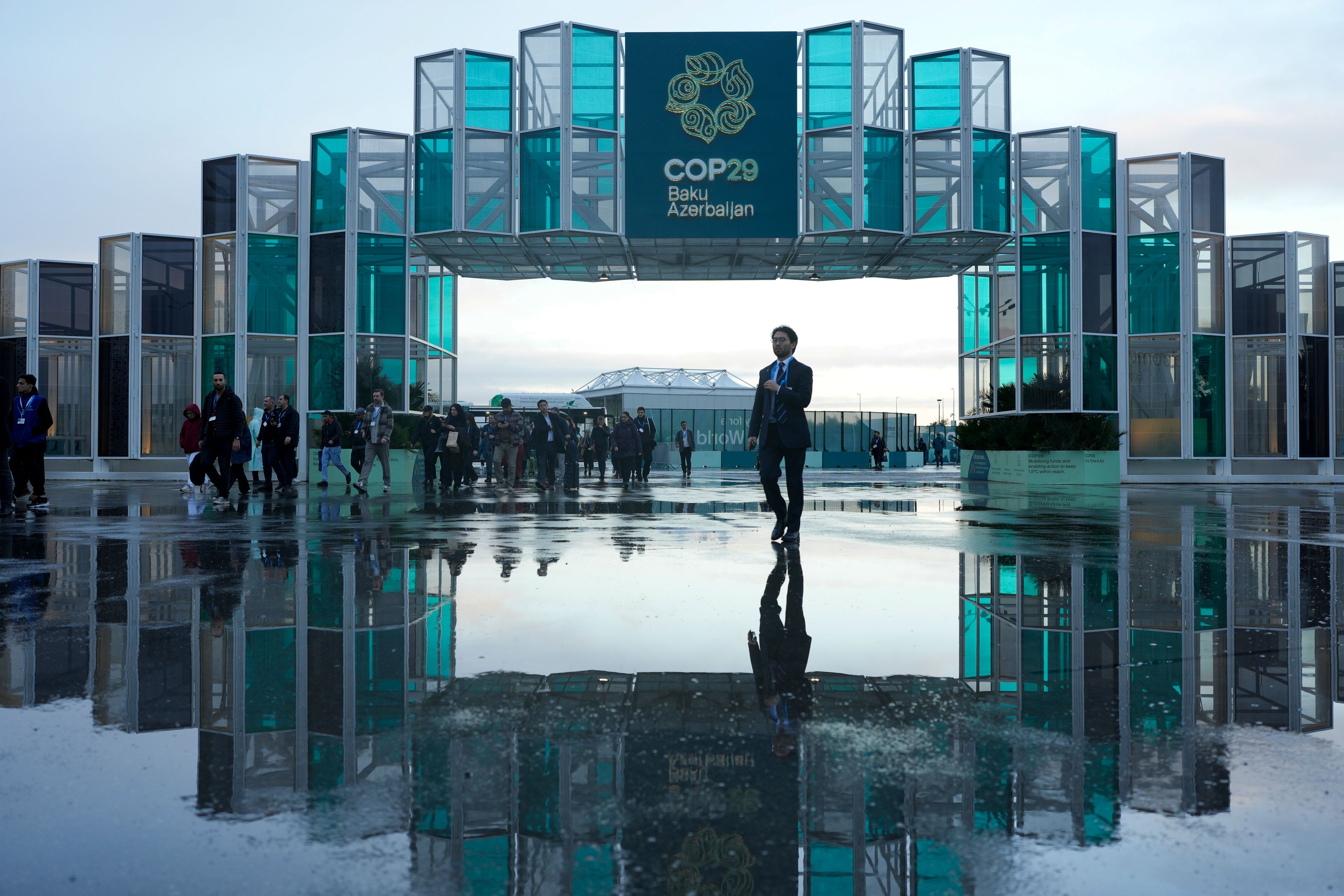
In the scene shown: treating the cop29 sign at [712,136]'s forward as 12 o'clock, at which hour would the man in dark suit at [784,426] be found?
The man in dark suit is roughly at 12 o'clock from the cop29 sign.

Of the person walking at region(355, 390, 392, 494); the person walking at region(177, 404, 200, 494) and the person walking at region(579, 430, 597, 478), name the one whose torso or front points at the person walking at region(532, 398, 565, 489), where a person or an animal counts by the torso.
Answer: the person walking at region(579, 430, 597, 478)

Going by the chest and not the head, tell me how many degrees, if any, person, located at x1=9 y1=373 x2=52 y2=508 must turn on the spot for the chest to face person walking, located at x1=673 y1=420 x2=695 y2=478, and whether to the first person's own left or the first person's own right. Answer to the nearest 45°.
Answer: approximately 180°

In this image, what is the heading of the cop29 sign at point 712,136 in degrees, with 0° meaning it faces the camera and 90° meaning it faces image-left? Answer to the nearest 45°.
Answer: approximately 0°

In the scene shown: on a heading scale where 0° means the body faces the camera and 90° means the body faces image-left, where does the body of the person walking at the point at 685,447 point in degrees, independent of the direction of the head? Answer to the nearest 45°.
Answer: approximately 0°

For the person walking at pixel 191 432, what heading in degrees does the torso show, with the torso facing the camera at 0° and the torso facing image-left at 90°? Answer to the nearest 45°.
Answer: approximately 45°

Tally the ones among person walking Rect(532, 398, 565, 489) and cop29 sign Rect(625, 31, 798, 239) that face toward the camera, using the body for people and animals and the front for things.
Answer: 2

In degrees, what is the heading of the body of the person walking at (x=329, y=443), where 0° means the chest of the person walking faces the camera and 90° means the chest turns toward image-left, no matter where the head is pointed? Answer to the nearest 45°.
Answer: approximately 45°

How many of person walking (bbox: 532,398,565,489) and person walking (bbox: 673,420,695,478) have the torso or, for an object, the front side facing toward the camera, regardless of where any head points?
2

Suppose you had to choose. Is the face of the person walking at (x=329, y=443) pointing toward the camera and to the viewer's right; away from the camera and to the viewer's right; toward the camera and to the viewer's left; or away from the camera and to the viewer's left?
toward the camera and to the viewer's left

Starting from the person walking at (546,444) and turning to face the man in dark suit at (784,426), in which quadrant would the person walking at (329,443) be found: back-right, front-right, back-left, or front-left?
back-right

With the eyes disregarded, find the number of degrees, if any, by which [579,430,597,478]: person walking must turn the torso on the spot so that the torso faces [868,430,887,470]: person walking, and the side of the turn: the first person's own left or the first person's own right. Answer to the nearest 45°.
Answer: approximately 135° to the first person's own left
